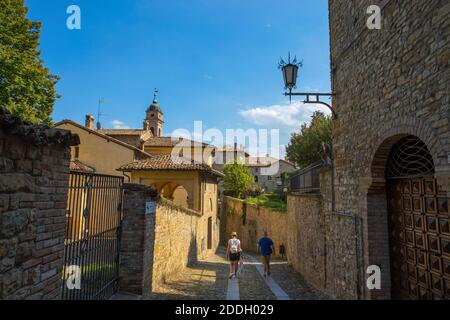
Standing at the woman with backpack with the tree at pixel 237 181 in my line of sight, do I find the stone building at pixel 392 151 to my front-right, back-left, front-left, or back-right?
back-right

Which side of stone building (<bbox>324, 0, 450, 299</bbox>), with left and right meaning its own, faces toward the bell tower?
right

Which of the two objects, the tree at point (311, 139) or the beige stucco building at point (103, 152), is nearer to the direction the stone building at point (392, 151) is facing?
the beige stucco building

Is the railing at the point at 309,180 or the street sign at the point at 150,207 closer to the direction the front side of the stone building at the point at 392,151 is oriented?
the street sign

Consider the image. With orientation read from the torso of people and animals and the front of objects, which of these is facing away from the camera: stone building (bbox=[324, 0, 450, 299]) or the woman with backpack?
the woman with backpack

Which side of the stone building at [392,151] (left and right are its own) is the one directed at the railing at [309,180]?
right

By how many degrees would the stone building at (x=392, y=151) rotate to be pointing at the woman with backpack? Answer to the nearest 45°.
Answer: approximately 90° to its right

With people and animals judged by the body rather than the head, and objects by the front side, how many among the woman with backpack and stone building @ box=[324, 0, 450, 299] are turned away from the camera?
1

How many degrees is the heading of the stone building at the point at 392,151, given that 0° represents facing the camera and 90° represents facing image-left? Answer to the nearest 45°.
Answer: approximately 45°

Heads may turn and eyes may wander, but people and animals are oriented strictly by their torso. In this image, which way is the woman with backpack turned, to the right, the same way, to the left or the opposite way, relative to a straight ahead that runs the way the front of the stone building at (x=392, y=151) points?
to the right

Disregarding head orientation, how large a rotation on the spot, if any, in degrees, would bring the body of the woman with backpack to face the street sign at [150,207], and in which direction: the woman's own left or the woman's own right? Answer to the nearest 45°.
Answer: approximately 135° to the woman's own left

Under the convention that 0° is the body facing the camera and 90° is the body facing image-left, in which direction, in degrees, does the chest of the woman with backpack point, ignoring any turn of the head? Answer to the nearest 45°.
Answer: approximately 180°

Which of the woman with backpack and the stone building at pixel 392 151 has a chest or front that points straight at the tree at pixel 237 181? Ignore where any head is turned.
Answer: the woman with backpack
